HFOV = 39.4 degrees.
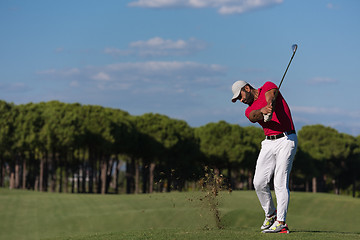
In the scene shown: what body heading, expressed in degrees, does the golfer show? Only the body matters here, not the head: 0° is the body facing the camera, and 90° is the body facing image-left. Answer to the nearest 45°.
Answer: approximately 45°

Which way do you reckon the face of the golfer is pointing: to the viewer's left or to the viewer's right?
to the viewer's left
